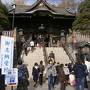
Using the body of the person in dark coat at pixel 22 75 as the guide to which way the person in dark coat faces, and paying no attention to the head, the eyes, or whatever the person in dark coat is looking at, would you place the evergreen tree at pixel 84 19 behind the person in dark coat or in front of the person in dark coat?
in front

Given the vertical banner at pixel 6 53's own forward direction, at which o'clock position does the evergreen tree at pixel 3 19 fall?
The evergreen tree is roughly at 6 o'clock from the vertical banner.

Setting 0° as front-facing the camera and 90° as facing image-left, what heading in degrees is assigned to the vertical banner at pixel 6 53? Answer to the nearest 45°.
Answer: approximately 0°

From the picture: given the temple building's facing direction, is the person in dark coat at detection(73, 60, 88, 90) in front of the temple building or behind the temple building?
in front

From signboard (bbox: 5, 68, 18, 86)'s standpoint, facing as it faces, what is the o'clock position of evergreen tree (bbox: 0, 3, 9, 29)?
The evergreen tree is roughly at 6 o'clock from the signboard.

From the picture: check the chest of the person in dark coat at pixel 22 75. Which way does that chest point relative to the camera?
away from the camera

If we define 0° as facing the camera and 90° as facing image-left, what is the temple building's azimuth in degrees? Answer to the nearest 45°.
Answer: approximately 0°

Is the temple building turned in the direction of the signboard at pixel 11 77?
yes
